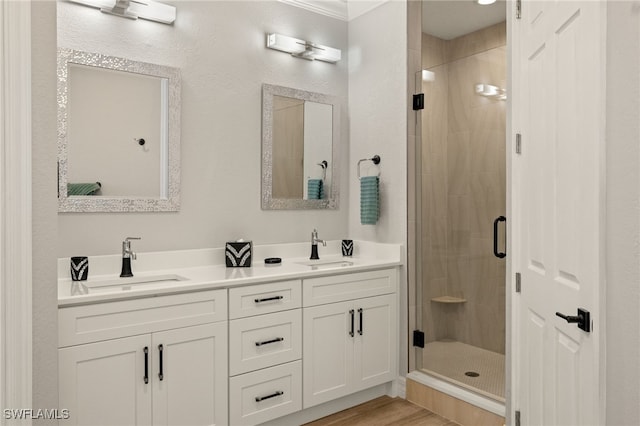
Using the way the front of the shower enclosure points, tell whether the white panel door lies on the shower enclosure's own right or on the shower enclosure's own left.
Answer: on the shower enclosure's own left

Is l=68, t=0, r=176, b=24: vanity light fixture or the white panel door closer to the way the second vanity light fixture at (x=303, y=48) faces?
the white panel door

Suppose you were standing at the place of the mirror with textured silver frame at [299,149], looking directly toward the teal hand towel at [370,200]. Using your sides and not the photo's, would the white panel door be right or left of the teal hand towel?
right

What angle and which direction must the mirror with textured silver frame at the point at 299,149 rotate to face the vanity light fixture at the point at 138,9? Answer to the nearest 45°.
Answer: approximately 90° to its right

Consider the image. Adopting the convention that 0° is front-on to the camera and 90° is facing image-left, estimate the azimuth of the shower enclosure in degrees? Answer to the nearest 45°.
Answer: approximately 45°

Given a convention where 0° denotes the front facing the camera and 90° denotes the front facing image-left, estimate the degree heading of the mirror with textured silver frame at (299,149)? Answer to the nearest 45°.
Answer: approximately 315°

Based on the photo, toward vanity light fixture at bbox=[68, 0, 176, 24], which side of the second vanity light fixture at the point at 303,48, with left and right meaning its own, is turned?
right

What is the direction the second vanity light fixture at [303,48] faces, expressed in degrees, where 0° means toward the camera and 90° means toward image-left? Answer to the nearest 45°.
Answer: approximately 315°

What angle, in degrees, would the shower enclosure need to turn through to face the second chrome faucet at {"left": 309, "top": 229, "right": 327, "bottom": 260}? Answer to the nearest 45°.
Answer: approximately 45° to its right
